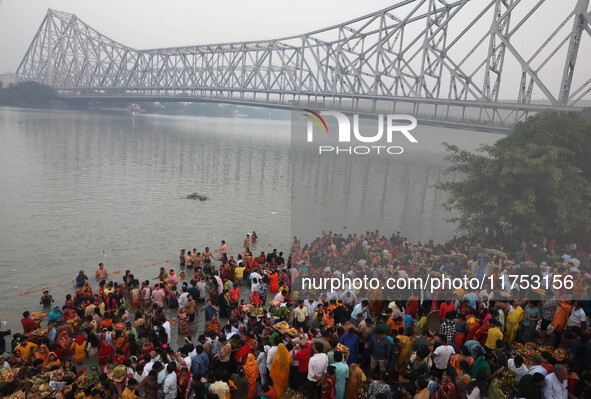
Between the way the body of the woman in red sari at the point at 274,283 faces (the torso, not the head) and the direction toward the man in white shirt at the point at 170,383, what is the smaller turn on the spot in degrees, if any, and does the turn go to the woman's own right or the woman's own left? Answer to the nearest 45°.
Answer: approximately 180°

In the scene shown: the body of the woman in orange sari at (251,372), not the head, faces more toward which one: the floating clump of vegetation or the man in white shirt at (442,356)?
the floating clump of vegetation

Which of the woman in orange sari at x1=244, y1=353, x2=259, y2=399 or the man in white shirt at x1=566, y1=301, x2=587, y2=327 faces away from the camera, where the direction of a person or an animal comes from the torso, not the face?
the woman in orange sari

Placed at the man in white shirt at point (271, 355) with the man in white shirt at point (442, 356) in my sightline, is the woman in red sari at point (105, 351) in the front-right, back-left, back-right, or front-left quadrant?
back-left

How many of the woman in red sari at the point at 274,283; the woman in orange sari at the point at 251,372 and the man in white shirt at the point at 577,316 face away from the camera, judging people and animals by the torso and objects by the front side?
2

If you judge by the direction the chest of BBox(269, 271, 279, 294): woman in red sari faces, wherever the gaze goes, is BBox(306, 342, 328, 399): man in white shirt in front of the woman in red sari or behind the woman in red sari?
behind

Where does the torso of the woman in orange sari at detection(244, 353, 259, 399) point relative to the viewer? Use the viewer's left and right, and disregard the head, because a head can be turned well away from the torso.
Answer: facing away from the viewer

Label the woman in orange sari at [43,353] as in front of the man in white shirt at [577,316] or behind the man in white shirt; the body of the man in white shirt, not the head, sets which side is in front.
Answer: in front

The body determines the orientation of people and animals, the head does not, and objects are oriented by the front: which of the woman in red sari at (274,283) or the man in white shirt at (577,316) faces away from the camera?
the woman in red sari

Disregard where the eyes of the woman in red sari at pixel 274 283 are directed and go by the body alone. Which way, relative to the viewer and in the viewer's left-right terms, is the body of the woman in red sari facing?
facing away from the viewer

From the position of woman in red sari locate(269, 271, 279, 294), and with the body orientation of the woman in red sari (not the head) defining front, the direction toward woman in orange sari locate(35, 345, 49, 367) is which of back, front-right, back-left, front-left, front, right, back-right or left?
back-left
